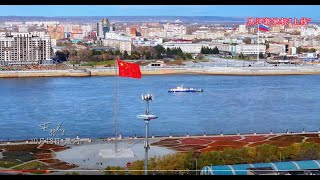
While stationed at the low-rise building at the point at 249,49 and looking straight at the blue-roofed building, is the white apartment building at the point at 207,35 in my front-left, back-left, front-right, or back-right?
back-right

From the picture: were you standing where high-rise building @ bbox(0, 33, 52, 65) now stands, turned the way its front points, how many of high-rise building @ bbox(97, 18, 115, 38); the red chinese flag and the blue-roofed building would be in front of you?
2

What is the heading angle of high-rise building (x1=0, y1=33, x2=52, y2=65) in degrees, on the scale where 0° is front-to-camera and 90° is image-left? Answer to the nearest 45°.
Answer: approximately 0°

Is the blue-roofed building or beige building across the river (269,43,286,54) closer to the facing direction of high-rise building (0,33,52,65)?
the blue-roofed building

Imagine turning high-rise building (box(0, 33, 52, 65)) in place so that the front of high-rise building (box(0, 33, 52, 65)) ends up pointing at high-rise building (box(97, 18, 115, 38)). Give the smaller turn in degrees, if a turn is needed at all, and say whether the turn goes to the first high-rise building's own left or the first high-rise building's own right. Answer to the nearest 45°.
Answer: approximately 135° to the first high-rise building's own left

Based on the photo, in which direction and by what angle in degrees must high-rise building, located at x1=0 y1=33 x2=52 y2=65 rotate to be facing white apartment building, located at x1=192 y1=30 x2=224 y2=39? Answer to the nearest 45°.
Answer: approximately 135° to its left

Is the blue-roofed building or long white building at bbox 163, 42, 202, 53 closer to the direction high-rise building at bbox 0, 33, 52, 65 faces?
the blue-roofed building

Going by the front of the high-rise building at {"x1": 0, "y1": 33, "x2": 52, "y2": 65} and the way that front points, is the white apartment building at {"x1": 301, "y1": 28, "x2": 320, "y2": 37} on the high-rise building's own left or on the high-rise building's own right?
on the high-rise building's own left

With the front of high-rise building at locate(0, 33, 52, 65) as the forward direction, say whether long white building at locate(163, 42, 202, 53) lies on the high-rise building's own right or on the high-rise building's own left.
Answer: on the high-rise building's own left
